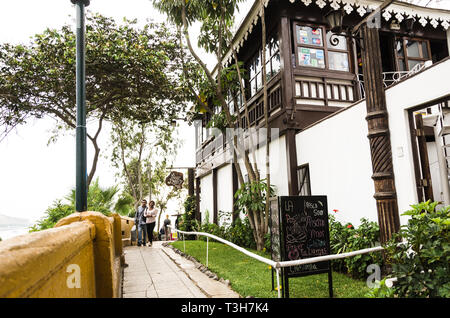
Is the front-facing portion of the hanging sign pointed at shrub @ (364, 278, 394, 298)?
yes

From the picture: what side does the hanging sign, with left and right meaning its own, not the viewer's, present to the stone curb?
front

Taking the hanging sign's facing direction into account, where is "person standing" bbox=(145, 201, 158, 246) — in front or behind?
in front

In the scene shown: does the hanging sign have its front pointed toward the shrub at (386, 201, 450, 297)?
yes

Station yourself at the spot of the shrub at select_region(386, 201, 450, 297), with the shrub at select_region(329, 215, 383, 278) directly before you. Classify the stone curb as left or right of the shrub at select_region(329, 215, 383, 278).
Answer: left

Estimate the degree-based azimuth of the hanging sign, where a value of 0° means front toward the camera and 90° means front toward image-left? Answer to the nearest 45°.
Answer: approximately 0°

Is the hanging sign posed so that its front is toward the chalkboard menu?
yes

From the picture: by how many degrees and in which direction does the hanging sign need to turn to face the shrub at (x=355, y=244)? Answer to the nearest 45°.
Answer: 0° — it already faces it

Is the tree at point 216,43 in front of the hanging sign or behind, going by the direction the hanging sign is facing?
in front

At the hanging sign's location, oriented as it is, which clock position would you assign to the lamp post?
The lamp post is roughly at 12 o'clock from the hanging sign.
